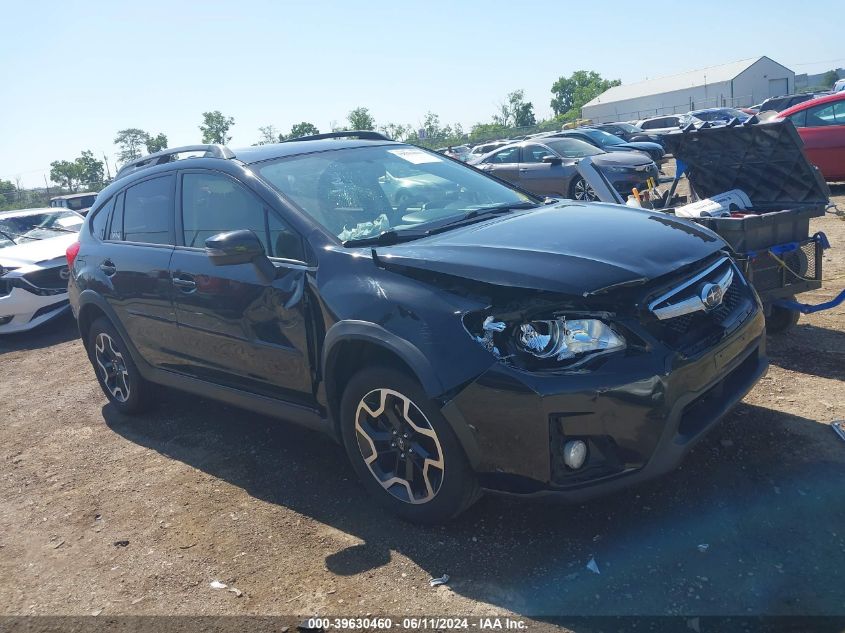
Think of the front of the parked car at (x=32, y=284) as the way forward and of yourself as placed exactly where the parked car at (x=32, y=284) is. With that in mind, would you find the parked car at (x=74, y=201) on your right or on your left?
on your left

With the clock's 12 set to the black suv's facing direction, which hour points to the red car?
The red car is roughly at 9 o'clock from the black suv.

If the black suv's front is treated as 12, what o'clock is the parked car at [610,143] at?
The parked car is roughly at 8 o'clock from the black suv.

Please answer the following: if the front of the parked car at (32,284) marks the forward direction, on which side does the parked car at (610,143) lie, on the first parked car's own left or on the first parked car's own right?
on the first parked car's own left

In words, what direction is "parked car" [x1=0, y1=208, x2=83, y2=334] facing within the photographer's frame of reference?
facing the viewer and to the right of the viewer

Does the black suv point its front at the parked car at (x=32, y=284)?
no

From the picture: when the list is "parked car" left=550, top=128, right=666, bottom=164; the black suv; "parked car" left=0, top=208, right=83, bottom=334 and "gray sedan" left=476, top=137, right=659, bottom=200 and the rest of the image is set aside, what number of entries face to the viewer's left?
0

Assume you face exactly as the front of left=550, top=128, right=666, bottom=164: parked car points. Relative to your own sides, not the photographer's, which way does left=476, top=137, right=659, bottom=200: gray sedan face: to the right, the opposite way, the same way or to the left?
the same way

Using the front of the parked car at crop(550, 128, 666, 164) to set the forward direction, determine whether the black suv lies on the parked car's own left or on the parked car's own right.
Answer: on the parked car's own right

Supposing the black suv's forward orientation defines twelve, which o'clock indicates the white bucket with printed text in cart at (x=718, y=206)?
The white bucket with printed text in cart is roughly at 9 o'clock from the black suv.

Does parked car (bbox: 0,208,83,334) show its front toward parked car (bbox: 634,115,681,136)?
no

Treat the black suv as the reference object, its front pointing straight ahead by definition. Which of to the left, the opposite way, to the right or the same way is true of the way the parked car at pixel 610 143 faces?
the same way

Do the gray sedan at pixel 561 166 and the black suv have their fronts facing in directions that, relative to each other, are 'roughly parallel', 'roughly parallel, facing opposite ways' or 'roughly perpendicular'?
roughly parallel

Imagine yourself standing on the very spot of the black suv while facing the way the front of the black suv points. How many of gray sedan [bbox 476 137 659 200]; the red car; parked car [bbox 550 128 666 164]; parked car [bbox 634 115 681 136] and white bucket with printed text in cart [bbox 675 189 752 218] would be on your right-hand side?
0

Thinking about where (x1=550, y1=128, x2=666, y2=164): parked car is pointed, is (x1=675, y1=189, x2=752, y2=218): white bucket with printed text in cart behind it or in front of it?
in front

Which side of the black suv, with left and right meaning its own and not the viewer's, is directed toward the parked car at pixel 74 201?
back

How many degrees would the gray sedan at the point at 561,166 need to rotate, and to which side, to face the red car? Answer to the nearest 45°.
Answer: approximately 45° to its left

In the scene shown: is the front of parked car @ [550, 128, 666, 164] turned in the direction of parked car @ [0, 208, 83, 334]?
no

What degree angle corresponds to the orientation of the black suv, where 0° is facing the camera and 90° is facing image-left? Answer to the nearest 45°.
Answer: approximately 315°

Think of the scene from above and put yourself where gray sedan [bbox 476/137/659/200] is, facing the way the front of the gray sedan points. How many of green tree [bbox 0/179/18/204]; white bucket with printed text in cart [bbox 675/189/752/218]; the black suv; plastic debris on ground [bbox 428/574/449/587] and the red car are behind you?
1

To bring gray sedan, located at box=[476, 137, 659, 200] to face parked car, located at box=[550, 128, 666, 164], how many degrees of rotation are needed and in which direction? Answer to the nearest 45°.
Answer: approximately 135° to its left
